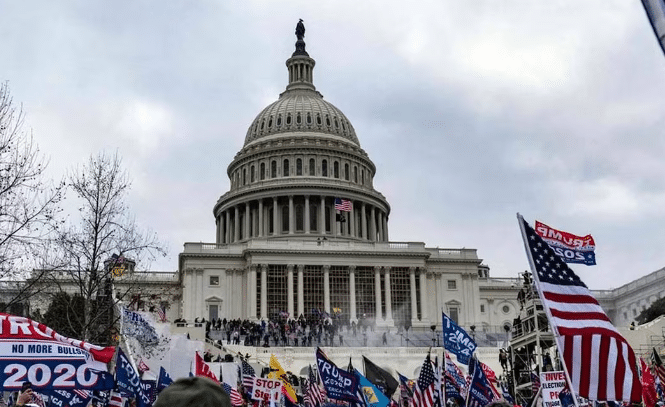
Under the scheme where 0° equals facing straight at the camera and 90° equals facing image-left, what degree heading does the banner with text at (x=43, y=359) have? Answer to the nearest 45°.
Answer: approximately 0°

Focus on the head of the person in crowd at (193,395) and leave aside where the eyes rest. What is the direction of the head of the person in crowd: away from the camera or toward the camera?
away from the camera

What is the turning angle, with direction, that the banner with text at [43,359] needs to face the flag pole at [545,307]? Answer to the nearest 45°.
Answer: approximately 45° to its left

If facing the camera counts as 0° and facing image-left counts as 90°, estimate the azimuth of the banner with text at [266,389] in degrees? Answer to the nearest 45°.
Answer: approximately 0°

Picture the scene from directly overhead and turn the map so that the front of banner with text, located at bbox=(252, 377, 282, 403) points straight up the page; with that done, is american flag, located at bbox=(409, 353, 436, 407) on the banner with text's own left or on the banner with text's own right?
on the banner with text's own left

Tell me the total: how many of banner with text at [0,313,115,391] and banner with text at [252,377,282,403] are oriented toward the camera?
2

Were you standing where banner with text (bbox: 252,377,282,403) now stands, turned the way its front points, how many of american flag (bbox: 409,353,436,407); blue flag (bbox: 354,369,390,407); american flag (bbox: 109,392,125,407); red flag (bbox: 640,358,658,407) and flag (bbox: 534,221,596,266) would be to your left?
4

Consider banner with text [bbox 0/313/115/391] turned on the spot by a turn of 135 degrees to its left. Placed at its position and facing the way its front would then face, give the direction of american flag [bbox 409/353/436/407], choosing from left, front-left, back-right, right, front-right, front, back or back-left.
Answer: front

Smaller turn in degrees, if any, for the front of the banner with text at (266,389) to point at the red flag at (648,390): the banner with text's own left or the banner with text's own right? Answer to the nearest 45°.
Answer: approximately 90° to the banner with text's own left
